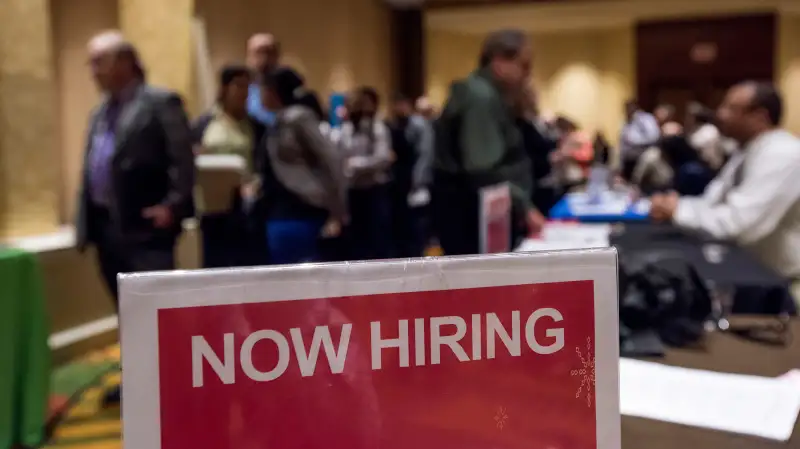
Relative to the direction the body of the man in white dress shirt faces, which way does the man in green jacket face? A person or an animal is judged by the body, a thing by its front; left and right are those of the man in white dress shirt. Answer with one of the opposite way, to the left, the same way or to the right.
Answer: the opposite way

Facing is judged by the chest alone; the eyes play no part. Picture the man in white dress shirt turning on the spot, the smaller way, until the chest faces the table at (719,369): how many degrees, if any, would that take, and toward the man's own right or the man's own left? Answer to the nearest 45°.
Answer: approximately 90° to the man's own left

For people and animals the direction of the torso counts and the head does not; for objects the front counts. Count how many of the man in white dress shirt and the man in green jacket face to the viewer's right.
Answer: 1

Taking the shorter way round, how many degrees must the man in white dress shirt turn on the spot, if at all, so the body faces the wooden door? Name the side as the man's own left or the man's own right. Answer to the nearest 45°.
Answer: approximately 90° to the man's own right

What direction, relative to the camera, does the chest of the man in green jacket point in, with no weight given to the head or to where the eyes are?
to the viewer's right

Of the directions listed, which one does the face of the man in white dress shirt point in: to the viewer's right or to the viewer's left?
to the viewer's left

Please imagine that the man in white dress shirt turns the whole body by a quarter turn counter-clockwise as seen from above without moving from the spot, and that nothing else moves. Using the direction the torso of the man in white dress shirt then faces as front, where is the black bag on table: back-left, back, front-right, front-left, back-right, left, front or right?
front

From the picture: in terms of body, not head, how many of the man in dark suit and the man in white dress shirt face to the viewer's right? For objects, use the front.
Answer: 0

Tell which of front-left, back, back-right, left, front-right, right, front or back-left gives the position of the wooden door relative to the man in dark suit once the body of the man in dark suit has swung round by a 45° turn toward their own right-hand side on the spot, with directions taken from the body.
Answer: back-right

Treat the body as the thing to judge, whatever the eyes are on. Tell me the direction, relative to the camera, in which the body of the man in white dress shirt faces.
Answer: to the viewer's left

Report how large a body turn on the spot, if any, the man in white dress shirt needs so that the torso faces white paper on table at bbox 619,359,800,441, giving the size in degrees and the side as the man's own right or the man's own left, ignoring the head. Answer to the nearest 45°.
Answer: approximately 90° to the man's own left
